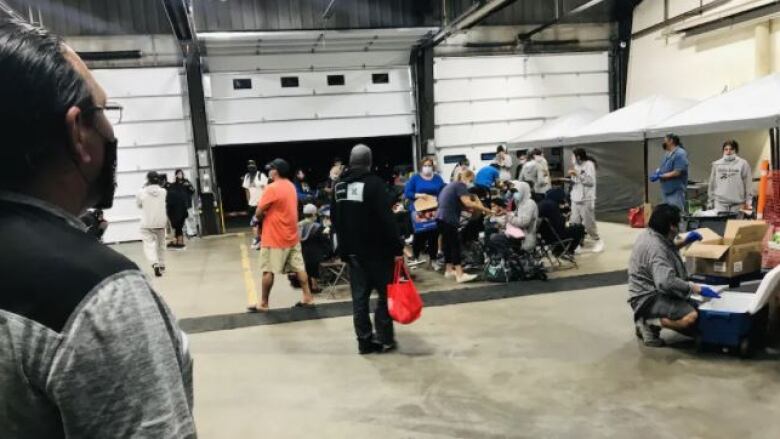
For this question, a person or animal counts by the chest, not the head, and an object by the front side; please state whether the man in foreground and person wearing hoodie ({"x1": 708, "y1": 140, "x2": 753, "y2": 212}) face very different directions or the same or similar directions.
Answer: very different directions

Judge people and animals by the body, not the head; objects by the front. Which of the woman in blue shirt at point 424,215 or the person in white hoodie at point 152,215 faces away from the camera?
the person in white hoodie

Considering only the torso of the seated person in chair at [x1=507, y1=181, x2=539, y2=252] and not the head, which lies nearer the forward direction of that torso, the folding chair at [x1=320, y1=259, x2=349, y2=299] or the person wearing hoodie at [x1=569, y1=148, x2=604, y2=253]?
the folding chair

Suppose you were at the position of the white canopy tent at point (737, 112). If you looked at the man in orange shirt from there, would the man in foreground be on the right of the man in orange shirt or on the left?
left

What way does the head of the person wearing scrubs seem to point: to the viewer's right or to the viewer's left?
to the viewer's left

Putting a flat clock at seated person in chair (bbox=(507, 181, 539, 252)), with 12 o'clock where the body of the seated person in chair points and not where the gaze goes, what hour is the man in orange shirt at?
The man in orange shirt is roughly at 11 o'clock from the seated person in chair.

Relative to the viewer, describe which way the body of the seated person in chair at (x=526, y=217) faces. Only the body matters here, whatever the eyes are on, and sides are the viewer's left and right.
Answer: facing to the left of the viewer

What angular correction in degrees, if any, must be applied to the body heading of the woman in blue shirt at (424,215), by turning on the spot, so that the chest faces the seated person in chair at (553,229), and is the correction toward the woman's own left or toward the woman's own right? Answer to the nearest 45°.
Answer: approximately 45° to the woman's own left

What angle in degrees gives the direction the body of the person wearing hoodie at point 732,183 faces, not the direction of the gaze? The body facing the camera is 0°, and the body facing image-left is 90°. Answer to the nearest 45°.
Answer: approximately 0°

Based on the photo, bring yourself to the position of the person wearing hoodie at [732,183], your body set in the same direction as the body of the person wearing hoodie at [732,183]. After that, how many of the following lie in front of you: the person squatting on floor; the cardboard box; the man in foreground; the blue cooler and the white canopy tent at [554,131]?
4

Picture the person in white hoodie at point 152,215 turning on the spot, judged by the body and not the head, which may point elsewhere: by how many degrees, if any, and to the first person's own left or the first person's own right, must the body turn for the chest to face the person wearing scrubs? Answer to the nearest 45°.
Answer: approximately 135° to the first person's own right

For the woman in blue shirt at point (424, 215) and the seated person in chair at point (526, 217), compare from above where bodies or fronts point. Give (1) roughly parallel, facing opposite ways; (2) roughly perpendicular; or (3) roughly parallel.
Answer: roughly perpendicular
